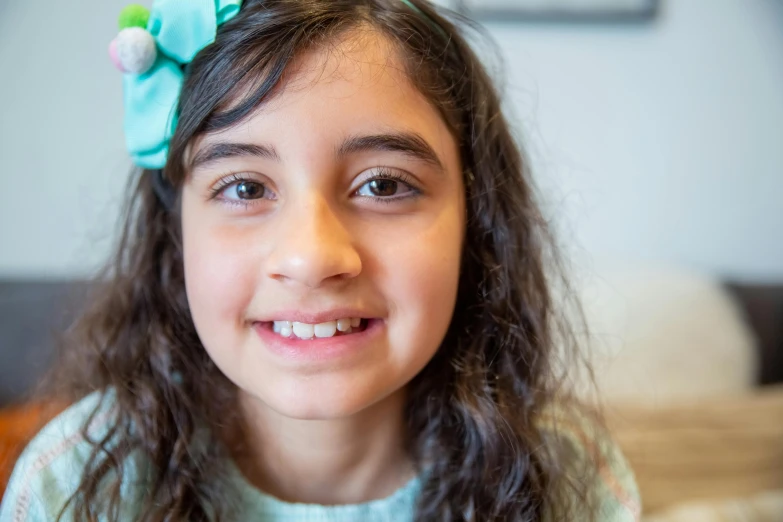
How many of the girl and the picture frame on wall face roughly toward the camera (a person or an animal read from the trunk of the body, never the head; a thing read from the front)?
2

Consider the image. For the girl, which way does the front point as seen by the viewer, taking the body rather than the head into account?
toward the camera

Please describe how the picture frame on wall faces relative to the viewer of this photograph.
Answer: facing the viewer

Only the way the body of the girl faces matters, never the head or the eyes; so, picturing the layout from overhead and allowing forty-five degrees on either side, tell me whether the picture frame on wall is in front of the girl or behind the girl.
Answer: behind

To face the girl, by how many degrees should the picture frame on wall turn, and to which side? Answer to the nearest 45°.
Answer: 0° — it already faces them

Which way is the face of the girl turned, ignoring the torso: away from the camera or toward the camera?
toward the camera

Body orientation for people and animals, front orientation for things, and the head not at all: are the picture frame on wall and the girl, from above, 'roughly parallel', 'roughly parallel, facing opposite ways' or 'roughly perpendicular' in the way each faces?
roughly parallel
